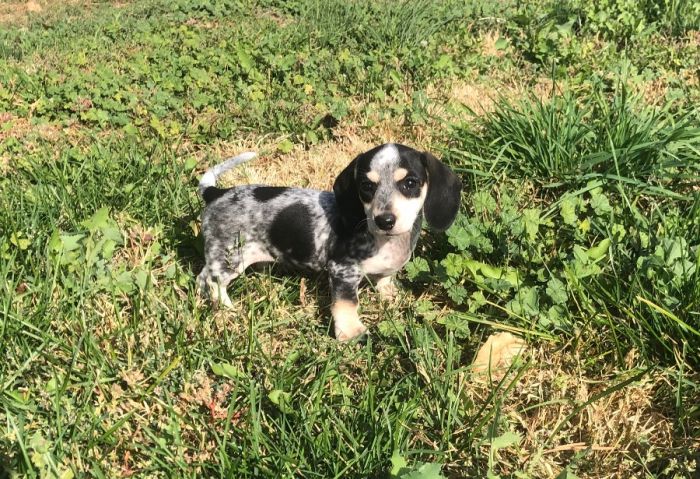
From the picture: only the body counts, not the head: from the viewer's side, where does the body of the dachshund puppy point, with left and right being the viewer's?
facing the viewer and to the right of the viewer
